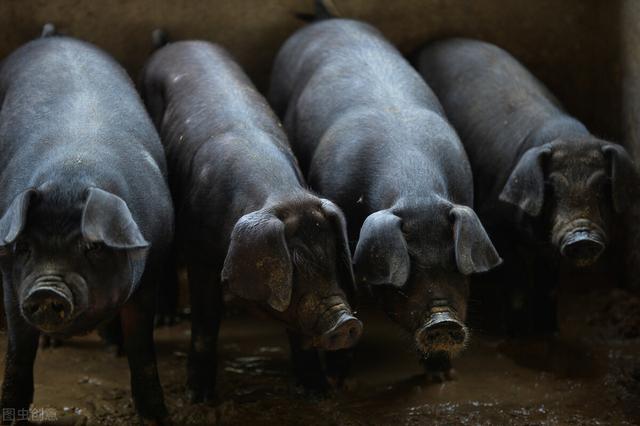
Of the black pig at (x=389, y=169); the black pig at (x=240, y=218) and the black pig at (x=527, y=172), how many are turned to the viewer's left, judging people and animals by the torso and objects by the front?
0

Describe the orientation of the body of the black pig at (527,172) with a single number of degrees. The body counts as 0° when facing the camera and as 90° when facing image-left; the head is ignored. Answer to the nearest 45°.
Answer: approximately 315°

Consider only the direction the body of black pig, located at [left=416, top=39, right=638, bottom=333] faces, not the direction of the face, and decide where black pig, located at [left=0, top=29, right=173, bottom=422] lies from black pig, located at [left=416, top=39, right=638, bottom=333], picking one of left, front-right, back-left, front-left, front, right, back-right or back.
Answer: right

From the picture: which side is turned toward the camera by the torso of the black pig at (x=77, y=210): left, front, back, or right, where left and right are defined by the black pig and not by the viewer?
front

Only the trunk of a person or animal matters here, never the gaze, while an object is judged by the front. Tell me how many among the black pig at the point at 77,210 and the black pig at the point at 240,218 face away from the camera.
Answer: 0

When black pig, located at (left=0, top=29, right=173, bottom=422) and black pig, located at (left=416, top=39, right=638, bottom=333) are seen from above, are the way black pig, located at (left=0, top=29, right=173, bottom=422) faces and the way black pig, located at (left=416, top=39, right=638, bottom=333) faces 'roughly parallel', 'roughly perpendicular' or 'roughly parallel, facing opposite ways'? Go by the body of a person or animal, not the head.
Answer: roughly parallel

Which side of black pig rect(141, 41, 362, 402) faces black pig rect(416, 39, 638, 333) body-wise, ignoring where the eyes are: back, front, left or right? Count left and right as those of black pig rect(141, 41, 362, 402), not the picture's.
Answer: left

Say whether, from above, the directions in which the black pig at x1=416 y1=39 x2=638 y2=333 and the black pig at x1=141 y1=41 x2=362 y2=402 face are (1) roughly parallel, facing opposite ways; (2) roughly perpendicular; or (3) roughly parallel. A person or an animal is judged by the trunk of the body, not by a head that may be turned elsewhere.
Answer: roughly parallel

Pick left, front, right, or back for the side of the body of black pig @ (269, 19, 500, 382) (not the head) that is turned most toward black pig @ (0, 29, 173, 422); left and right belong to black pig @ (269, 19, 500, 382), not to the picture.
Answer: right

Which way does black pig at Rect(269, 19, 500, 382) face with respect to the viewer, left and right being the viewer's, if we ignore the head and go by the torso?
facing the viewer and to the right of the viewer
